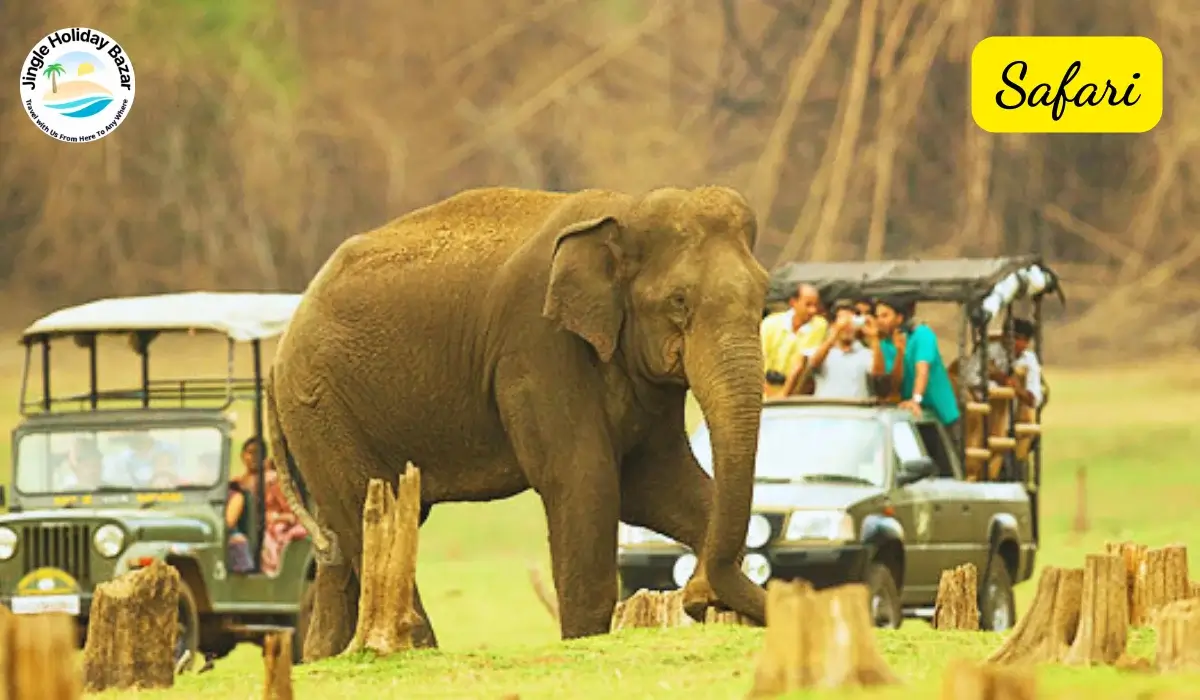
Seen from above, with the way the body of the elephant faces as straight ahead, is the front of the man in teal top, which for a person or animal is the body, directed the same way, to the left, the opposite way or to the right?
the opposite way

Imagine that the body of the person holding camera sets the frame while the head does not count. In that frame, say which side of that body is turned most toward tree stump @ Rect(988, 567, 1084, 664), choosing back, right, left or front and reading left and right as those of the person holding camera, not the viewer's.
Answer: front

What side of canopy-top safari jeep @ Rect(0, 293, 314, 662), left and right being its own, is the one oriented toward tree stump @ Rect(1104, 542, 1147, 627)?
left

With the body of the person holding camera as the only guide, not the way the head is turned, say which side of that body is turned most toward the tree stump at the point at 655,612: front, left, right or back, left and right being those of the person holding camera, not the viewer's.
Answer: front

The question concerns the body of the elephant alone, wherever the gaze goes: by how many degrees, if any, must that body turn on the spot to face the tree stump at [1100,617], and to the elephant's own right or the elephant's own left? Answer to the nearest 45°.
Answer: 0° — it already faces it

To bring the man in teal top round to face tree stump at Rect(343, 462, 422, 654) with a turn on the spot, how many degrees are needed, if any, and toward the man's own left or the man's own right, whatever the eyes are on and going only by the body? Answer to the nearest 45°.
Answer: approximately 45° to the man's own left

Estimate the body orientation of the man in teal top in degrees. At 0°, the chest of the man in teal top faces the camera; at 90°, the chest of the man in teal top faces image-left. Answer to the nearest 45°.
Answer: approximately 45°

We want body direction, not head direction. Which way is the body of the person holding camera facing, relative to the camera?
toward the camera

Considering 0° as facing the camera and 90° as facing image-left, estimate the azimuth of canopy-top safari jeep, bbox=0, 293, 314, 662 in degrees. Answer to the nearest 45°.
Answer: approximately 45°

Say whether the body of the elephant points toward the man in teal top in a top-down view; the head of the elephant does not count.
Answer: no

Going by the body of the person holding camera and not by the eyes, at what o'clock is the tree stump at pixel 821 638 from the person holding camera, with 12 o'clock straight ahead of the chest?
The tree stump is roughly at 12 o'clock from the person holding camera.

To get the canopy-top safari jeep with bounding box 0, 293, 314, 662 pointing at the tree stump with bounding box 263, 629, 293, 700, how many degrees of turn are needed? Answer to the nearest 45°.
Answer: approximately 45° to its left

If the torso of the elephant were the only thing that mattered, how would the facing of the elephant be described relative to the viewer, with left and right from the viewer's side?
facing the viewer and to the right of the viewer
